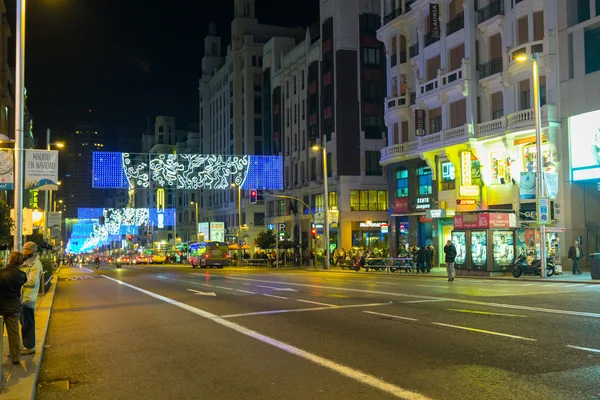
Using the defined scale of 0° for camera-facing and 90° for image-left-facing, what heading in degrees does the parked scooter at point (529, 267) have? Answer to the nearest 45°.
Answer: approximately 90°

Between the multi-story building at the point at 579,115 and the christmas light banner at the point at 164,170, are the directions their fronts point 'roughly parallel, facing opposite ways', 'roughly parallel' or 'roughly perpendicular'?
roughly perpendicular

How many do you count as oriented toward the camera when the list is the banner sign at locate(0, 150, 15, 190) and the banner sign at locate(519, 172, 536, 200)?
2

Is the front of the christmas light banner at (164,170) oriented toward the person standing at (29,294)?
yes

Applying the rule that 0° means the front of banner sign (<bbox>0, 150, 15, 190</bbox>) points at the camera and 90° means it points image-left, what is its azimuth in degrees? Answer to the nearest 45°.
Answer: approximately 0°

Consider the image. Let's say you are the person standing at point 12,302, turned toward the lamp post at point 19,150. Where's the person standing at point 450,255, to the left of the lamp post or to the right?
right

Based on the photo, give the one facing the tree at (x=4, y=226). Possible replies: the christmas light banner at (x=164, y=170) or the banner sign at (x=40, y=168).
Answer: the christmas light banner

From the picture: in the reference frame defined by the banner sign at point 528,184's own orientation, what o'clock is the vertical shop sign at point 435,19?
The vertical shop sign is roughly at 5 o'clock from the banner sign.
